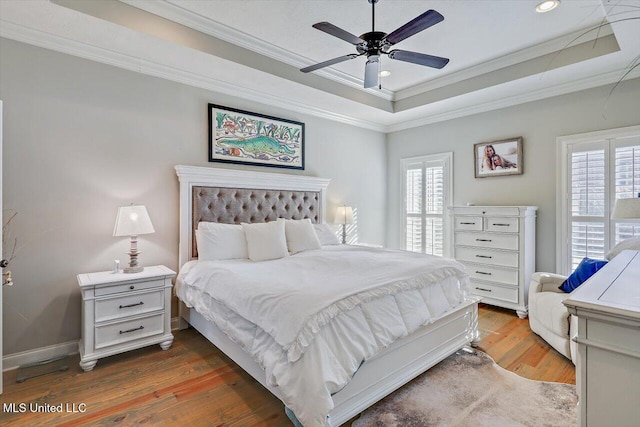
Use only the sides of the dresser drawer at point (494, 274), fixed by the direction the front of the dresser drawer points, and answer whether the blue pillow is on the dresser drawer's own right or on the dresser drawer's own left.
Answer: on the dresser drawer's own left

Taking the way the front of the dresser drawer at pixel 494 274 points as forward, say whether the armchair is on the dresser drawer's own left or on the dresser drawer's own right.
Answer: on the dresser drawer's own left

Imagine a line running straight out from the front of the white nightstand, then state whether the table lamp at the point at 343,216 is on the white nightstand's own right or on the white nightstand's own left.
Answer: on the white nightstand's own left

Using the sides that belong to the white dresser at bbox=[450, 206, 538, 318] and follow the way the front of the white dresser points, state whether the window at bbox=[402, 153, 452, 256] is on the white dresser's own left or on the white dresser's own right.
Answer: on the white dresser's own right

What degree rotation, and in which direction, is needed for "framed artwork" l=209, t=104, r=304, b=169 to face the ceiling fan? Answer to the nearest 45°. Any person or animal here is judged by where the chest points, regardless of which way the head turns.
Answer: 0° — it already faces it

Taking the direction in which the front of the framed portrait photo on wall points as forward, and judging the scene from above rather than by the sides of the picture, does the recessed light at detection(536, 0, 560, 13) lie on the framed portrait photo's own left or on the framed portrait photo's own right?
on the framed portrait photo's own left
